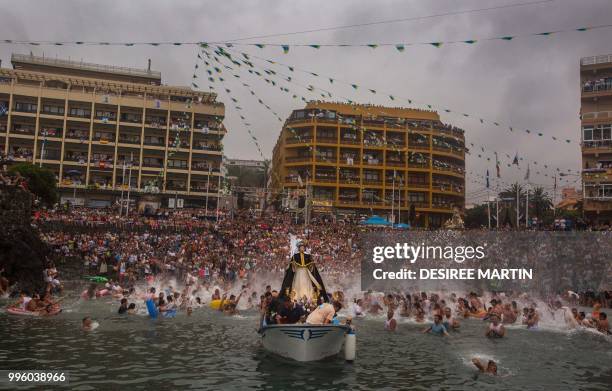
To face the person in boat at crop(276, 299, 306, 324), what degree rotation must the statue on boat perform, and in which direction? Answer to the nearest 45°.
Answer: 0° — it already faces them

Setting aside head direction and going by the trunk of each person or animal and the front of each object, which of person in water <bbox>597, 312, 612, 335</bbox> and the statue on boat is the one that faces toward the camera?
the statue on boat

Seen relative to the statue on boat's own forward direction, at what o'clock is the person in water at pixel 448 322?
The person in water is roughly at 8 o'clock from the statue on boat.

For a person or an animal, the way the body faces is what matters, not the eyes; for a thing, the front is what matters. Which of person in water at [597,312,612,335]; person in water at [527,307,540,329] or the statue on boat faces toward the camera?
the statue on boat

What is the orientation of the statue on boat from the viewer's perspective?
toward the camera
